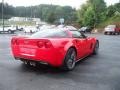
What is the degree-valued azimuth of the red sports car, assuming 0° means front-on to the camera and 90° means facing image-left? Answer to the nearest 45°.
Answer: approximately 225°
